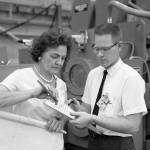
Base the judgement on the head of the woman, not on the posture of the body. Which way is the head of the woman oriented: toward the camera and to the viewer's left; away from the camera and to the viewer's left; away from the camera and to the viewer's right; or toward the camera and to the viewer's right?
toward the camera and to the viewer's right

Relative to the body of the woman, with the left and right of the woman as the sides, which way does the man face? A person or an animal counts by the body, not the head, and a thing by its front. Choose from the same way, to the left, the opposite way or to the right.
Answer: to the right

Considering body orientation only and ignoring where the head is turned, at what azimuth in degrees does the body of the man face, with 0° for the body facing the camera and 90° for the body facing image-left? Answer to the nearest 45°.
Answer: approximately 45°

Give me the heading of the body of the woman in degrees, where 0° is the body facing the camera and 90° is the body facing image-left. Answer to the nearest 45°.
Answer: approximately 315°
